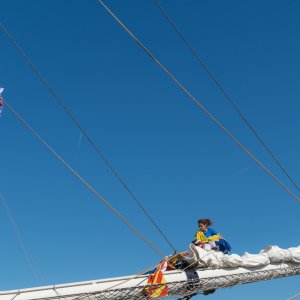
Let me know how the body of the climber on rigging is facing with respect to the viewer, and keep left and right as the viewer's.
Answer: facing the viewer and to the left of the viewer
